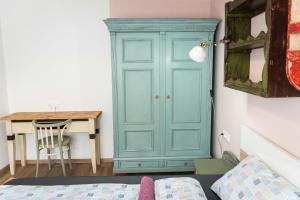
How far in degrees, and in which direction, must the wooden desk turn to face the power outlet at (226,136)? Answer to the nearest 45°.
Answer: approximately 45° to its left

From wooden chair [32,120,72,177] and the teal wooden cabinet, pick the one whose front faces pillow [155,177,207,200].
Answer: the teal wooden cabinet

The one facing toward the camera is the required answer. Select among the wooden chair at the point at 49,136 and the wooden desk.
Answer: the wooden desk

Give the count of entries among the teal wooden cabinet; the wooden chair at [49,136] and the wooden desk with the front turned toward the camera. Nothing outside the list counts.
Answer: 2

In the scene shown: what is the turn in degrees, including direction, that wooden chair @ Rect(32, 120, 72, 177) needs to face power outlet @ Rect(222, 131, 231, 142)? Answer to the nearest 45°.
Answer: approximately 90° to its right

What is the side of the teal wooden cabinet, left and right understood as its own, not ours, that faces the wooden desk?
right

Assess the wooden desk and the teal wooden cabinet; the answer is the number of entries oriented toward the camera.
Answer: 2

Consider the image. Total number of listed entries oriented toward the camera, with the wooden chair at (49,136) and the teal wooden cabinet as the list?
1

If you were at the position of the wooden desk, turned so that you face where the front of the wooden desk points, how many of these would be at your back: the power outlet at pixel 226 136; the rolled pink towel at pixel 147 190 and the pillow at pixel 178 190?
0

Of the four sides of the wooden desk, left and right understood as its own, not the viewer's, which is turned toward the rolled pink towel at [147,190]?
front

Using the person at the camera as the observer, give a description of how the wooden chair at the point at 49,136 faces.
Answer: facing away from the viewer and to the right of the viewer

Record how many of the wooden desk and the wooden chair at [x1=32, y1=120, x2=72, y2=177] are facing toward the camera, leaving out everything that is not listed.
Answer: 1

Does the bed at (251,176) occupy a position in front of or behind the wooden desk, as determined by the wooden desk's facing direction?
in front

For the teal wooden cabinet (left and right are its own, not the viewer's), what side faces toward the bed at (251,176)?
front

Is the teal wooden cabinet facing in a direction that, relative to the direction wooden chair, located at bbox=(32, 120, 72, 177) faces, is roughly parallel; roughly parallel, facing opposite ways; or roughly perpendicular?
roughly parallel, facing opposite ways

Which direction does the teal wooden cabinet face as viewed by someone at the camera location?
facing the viewer
